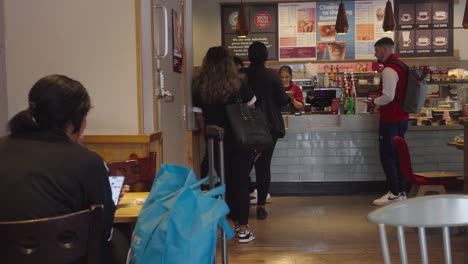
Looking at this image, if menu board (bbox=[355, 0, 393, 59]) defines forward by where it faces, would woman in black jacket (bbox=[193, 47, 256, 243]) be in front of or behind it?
in front

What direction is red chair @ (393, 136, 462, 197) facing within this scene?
to the viewer's right

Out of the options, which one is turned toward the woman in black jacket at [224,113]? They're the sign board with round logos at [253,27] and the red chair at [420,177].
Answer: the sign board with round logos

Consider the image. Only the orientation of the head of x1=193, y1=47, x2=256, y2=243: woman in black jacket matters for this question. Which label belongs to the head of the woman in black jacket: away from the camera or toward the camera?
away from the camera

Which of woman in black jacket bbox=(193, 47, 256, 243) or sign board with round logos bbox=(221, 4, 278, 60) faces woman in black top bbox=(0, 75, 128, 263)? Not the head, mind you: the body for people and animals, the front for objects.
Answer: the sign board with round logos

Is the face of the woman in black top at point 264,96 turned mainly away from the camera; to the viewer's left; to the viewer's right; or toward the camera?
away from the camera

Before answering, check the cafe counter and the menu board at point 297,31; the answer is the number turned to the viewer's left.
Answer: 0

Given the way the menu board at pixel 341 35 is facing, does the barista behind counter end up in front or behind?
in front

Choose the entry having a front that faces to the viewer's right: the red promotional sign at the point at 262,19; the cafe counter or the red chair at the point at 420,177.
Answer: the red chair
